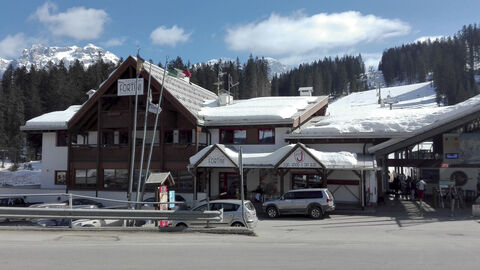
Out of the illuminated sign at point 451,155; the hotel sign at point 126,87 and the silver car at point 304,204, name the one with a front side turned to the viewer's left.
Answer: the silver car

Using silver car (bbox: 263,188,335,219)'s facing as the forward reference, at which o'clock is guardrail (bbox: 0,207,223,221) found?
The guardrail is roughly at 10 o'clock from the silver car.

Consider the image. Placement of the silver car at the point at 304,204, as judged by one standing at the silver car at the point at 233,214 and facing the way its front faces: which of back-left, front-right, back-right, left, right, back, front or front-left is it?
right

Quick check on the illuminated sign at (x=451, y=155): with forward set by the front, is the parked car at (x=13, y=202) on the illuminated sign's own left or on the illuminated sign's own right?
on the illuminated sign's own right

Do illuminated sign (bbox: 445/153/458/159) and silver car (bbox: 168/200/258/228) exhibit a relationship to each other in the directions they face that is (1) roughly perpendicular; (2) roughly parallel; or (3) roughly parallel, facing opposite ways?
roughly perpendicular

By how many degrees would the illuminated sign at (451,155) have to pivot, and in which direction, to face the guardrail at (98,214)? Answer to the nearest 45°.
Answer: approximately 45° to its right

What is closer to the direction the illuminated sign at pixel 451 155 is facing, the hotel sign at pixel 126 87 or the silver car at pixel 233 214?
the silver car

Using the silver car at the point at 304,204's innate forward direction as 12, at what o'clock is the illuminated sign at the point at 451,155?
The illuminated sign is roughly at 5 o'clock from the silver car.

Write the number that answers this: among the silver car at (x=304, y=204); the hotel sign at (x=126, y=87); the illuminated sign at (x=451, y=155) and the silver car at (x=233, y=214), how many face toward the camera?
2

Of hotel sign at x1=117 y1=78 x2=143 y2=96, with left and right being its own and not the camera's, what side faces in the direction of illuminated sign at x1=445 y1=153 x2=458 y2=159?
left

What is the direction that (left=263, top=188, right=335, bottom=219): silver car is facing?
to the viewer's left

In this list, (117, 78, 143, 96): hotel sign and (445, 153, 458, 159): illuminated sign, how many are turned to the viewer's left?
0

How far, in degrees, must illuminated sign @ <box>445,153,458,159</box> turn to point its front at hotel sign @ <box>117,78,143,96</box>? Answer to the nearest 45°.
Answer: approximately 90° to its right

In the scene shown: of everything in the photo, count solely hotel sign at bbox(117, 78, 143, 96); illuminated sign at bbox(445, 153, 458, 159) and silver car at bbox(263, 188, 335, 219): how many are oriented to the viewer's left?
1

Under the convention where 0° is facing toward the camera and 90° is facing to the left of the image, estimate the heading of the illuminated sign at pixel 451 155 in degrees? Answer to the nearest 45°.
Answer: approximately 0°

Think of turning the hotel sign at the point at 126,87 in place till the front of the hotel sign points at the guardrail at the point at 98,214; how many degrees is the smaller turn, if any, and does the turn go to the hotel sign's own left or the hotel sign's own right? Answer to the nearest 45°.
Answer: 0° — it already faces it

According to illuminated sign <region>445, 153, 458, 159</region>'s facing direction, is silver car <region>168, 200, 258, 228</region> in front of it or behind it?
in front

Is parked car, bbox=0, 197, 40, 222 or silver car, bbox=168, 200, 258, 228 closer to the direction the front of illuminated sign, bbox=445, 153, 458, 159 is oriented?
the silver car
